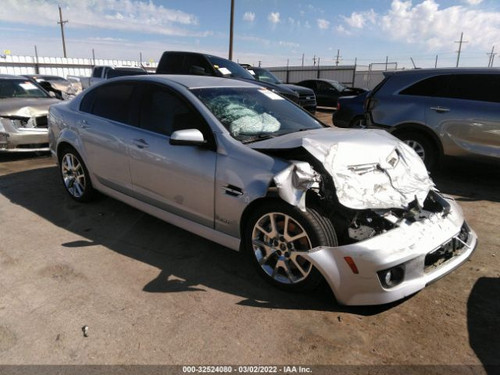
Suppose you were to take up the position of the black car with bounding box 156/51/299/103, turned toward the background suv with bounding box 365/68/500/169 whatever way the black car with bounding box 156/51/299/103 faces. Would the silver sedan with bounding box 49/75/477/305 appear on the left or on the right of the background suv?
right

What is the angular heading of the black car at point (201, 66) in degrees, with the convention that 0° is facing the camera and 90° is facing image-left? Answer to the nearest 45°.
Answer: approximately 315°

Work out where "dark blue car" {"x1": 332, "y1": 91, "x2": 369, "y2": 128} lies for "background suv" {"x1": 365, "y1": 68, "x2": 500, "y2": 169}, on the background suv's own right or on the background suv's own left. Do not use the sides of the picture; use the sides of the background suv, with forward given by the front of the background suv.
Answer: on the background suv's own left

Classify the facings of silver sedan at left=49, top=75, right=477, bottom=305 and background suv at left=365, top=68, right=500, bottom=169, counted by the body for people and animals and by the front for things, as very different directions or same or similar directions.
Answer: same or similar directions

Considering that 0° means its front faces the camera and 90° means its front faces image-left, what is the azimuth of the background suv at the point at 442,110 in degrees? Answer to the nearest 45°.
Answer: approximately 270°

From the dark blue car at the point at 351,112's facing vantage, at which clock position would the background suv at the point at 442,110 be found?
The background suv is roughly at 2 o'clock from the dark blue car.

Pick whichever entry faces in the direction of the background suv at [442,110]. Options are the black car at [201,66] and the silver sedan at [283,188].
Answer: the black car

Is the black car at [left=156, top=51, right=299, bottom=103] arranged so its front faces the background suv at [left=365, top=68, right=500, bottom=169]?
yes

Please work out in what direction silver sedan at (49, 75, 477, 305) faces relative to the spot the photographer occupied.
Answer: facing the viewer and to the right of the viewer

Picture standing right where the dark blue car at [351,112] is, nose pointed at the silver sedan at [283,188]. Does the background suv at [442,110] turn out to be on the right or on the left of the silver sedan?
left
